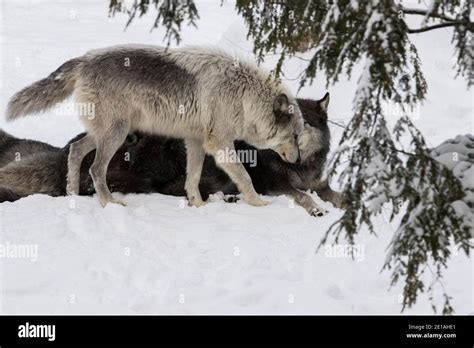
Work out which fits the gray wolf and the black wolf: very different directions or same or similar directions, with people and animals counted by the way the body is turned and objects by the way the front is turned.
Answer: same or similar directions

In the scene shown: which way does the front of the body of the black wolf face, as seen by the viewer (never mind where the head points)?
to the viewer's right

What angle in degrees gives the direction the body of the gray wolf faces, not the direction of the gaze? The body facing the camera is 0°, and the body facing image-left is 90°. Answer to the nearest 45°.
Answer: approximately 270°

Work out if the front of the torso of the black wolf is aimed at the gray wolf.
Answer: no

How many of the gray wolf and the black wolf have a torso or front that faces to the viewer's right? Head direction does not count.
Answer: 2

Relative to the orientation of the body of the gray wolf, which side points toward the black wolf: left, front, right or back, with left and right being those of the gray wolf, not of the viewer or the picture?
left
